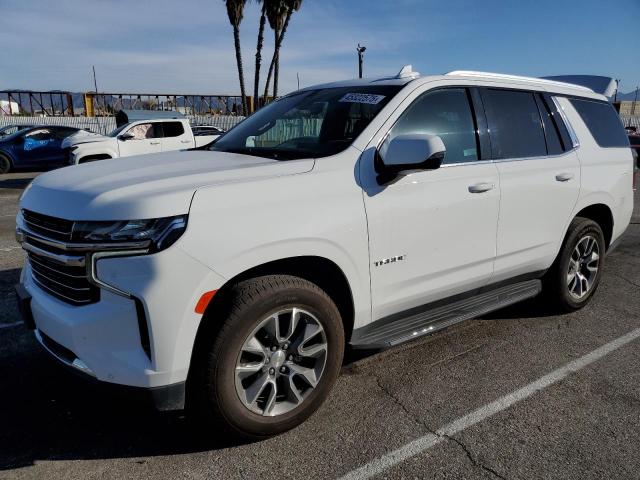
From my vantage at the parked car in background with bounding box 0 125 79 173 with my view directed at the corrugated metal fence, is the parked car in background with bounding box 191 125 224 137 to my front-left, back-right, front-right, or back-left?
front-right

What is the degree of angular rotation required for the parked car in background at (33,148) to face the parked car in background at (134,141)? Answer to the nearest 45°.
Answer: approximately 135° to its left

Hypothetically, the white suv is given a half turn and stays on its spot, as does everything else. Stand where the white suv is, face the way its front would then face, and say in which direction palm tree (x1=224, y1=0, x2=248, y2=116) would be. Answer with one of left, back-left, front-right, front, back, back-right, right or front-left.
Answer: front-left

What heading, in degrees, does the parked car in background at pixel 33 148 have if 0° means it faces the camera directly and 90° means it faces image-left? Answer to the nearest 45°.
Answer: approximately 90°

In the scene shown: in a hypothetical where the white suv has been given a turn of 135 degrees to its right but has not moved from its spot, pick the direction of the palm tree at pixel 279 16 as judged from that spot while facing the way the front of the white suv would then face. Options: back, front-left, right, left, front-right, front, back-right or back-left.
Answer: front

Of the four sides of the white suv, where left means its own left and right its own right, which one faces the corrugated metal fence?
right

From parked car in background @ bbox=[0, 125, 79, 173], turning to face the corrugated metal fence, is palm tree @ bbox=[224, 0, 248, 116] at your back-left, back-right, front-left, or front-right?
front-right

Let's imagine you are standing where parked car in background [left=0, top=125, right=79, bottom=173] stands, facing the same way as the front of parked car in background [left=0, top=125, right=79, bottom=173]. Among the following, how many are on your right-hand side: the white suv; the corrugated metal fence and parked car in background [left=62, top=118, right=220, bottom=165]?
1

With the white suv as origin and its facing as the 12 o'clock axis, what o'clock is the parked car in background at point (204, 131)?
The parked car in background is roughly at 4 o'clock from the white suv.

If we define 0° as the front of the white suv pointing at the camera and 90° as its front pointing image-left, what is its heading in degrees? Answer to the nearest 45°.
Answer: approximately 45°

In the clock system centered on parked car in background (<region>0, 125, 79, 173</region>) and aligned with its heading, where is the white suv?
The white suv is roughly at 9 o'clock from the parked car in background.
